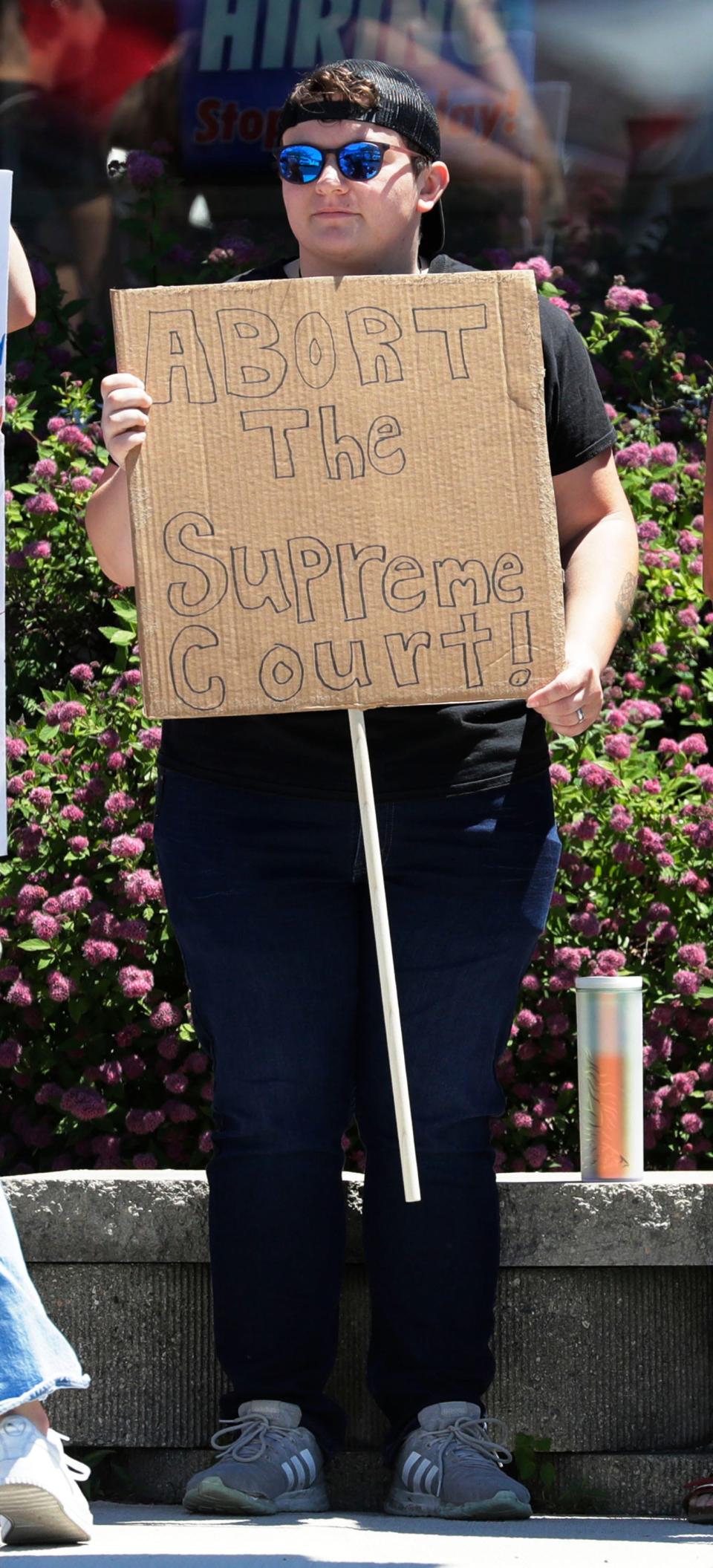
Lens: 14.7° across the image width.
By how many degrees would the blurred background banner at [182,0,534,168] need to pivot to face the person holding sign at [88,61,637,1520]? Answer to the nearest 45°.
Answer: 0° — it already faces them

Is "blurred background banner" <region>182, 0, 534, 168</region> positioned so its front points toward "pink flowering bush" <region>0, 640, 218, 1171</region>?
yes

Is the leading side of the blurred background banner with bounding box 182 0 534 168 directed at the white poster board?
yes

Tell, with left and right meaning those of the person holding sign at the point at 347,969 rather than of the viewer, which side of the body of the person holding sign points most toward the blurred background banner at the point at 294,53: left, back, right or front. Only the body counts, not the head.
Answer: back

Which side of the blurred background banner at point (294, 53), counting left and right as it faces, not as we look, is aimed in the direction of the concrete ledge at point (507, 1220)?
front

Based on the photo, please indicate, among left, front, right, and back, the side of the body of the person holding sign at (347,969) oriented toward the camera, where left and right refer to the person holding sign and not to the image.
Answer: front

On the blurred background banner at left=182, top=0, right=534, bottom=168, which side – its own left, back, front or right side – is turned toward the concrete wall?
front

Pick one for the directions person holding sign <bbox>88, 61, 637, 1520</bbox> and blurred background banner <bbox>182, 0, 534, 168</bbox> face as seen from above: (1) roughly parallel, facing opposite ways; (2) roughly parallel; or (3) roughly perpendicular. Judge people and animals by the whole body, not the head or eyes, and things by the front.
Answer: roughly parallel

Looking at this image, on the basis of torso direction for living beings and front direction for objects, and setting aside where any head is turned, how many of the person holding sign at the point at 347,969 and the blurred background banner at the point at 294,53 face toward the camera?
2
